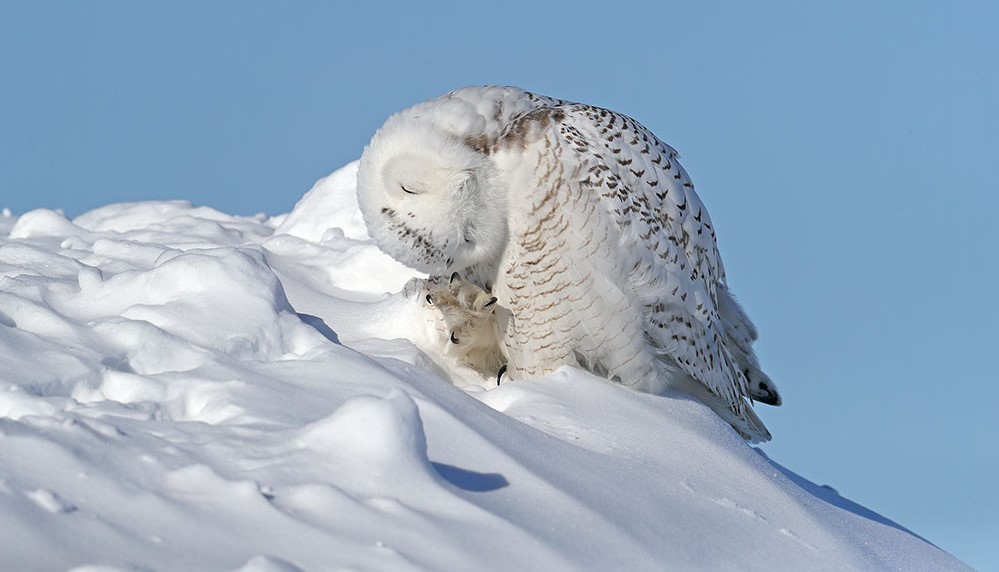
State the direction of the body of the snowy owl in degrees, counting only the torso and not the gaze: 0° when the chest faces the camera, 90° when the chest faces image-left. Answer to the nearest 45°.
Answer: approximately 90°
